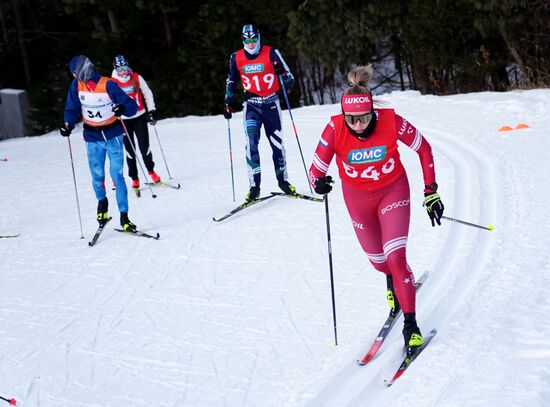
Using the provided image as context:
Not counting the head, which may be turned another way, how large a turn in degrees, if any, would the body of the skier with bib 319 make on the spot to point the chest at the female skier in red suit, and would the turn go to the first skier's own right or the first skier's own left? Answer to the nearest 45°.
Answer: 0° — they already face them

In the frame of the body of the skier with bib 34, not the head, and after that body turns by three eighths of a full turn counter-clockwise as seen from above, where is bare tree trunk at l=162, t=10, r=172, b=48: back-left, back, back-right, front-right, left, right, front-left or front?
front-left

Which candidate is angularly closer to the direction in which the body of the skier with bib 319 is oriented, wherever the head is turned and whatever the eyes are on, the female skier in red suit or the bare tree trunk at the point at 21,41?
the female skier in red suit

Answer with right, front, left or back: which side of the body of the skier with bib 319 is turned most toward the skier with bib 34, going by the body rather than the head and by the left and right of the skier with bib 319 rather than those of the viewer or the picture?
right

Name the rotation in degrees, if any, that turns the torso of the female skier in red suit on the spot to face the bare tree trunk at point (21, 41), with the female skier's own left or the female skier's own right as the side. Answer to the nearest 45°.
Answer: approximately 135° to the female skier's own right

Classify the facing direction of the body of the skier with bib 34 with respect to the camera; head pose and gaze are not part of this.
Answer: toward the camera

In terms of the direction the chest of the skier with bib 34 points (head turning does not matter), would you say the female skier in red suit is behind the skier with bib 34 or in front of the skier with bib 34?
in front

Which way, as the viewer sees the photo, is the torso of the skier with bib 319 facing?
toward the camera
